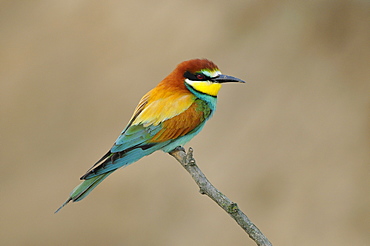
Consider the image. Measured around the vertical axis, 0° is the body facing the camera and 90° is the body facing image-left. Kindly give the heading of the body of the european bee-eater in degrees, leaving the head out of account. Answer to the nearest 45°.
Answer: approximately 270°
